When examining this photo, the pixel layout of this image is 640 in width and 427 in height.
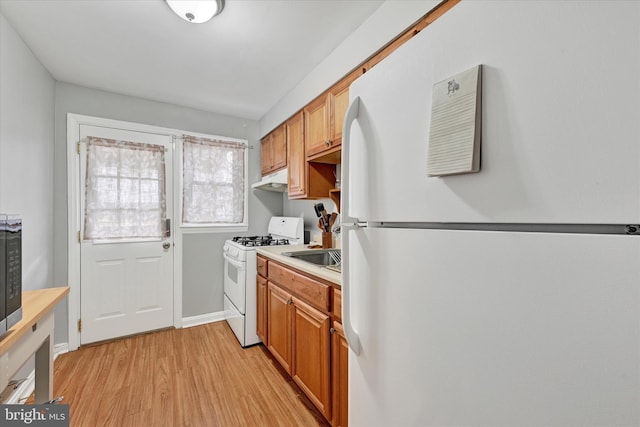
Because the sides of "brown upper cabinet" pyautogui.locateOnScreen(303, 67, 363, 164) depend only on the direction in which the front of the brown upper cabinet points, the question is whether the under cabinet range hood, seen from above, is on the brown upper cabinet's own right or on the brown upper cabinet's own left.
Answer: on the brown upper cabinet's own right

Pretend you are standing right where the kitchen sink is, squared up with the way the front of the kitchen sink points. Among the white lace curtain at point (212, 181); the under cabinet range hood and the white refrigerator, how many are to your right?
2

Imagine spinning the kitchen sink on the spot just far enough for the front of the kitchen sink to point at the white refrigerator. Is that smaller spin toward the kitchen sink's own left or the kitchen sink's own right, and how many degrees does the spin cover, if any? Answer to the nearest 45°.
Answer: approximately 45° to the kitchen sink's own left

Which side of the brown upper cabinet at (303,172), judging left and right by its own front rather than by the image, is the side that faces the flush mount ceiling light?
front

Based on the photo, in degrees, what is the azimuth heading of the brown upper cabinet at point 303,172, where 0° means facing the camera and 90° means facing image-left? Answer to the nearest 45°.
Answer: approximately 45°

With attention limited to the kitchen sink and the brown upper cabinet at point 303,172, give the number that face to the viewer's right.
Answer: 0
